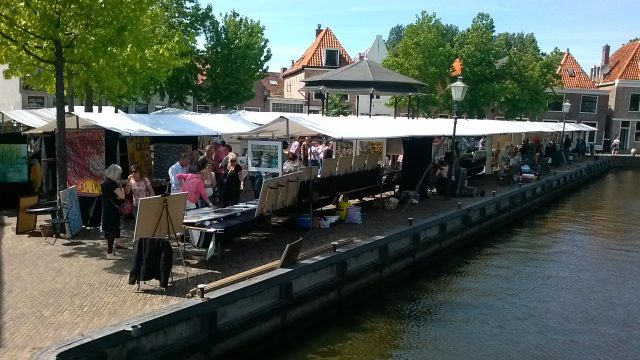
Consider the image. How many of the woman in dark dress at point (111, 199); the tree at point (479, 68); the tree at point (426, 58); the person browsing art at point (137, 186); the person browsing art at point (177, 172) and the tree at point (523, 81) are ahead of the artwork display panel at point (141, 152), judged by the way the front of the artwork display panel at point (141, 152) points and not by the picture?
3

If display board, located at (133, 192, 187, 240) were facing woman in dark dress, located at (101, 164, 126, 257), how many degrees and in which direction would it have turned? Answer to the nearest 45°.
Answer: approximately 45° to its left

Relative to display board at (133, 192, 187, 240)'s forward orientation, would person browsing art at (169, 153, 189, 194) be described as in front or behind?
in front

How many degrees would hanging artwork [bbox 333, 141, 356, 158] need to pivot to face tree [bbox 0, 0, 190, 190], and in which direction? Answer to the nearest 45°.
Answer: approximately 45° to its right

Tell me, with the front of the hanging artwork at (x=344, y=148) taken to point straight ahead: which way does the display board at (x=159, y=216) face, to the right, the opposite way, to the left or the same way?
the opposite way

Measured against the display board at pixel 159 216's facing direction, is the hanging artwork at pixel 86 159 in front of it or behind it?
in front

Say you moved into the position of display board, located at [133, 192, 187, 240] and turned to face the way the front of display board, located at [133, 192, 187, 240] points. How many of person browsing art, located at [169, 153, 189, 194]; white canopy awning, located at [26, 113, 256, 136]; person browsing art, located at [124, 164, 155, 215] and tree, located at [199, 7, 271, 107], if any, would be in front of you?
4

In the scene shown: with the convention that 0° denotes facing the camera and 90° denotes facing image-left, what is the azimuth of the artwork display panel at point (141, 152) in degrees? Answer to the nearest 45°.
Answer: approximately 0°

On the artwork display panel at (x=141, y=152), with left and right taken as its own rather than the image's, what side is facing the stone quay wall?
front

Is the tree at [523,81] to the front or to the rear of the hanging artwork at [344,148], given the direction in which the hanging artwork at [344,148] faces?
to the rear

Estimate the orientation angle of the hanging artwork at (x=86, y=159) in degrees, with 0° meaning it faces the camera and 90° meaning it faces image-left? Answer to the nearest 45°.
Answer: approximately 0°

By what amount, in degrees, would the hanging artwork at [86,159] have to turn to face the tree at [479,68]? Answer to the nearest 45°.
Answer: approximately 135° to its left

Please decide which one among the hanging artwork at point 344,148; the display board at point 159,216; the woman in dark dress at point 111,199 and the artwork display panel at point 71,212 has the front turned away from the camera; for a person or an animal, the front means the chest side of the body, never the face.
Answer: the display board

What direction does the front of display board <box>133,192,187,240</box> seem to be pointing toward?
away from the camera
